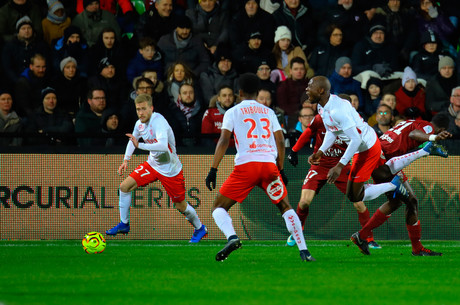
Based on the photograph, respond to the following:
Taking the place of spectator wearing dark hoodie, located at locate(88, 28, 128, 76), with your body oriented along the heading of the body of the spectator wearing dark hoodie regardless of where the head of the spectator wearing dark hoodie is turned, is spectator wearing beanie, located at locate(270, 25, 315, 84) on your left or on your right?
on your left

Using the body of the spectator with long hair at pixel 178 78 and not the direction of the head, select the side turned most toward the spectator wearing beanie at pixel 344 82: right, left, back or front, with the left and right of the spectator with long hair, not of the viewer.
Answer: left

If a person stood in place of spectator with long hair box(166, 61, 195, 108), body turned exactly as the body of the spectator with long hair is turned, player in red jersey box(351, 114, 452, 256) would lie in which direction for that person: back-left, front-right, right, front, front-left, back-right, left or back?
front-left

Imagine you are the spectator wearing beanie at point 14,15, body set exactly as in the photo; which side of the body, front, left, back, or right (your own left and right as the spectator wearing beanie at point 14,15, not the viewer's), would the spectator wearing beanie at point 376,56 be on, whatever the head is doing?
left

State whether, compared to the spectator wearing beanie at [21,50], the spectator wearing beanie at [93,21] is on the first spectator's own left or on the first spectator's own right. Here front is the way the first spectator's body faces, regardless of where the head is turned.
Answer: on the first spectator's own left

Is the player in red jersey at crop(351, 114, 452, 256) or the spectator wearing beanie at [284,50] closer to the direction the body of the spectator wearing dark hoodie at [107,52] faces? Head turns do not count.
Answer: the player in red jersey

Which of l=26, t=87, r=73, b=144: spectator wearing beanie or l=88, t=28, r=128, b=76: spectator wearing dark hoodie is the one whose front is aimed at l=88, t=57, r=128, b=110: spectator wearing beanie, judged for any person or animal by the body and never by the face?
the spectator wearing dark hoodie

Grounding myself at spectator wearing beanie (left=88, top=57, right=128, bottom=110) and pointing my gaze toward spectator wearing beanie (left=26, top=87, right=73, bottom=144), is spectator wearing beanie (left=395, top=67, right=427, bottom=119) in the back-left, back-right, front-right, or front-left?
back-left

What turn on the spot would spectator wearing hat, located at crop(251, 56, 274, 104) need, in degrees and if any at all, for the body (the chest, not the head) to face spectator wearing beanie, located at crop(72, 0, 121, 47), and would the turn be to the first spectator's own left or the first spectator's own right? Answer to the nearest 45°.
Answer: approximately 90° to the first spectator's own right
